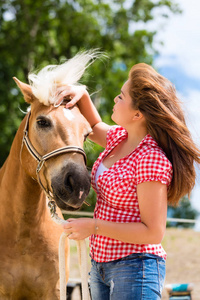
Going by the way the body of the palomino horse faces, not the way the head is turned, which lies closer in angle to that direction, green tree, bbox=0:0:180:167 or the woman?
the woman

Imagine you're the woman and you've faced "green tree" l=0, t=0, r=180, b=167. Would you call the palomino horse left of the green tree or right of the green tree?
left

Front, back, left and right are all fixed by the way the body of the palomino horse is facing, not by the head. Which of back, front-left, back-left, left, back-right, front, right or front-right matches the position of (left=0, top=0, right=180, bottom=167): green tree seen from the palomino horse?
back-left

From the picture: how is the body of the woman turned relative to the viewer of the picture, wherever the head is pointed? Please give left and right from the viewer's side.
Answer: facing the viewer and to the left of the viewer

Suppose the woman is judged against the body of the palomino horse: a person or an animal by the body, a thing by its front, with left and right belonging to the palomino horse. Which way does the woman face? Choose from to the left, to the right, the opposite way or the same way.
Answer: to the right

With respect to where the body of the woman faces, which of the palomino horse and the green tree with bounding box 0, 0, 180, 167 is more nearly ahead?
the palomino horse

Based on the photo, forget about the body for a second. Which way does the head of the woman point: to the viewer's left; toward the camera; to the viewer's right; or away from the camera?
to the viewer's left

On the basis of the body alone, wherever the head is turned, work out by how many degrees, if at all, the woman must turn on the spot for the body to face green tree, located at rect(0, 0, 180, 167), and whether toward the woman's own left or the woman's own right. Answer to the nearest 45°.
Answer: approximately 135° to the woman's own right

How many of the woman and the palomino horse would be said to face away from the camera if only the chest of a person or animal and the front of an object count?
0
